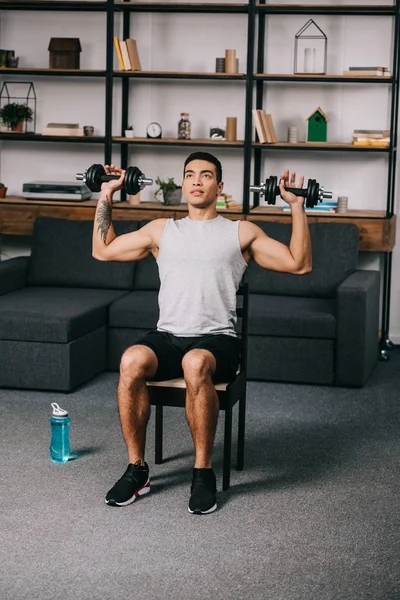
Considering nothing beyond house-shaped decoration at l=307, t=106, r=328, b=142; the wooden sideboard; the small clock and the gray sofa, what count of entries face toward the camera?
4

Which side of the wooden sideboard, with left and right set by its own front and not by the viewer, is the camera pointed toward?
front

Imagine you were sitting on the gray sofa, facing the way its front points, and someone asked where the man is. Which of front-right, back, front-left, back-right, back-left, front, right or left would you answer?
front

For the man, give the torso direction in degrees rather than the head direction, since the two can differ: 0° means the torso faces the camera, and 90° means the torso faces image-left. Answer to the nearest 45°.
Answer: approximately 0°

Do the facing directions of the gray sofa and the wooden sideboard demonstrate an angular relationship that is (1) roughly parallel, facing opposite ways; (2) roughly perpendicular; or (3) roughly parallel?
roughly parallel

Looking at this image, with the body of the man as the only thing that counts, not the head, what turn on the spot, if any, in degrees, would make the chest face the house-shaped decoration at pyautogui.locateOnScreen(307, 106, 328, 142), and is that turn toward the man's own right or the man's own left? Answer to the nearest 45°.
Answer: approximately 180°

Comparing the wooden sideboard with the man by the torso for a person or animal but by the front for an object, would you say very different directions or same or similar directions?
same or similar directions

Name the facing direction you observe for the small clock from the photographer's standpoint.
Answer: facing the viewer

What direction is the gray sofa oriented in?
toward the camera
